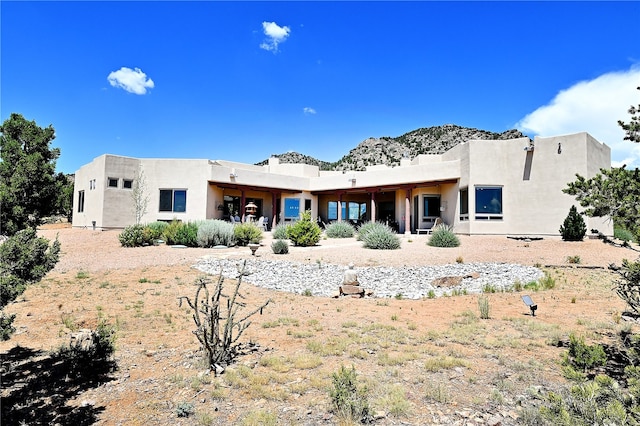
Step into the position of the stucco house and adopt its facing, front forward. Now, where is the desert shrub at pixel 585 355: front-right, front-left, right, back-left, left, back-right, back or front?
front

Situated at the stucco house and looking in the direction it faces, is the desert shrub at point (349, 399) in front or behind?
in front

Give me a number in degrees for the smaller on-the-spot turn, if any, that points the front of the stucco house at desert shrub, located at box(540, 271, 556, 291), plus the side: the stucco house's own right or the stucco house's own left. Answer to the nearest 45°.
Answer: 0° — it already faces it

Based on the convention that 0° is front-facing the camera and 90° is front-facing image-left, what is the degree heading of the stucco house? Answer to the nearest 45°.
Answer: approximately 0°

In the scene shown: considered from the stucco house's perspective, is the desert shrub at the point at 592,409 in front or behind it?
in front

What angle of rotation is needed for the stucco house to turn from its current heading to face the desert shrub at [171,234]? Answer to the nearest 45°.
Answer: approximately 45° to its right

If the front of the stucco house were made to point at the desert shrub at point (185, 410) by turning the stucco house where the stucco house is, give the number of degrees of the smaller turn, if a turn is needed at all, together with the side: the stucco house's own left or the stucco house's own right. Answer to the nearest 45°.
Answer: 0° — it already faces it

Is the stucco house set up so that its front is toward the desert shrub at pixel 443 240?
yes
